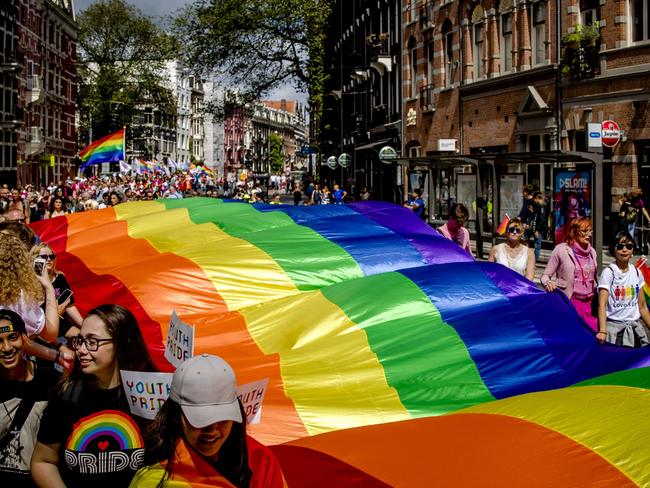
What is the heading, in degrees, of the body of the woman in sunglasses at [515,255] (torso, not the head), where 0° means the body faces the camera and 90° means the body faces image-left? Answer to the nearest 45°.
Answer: approximately 0°

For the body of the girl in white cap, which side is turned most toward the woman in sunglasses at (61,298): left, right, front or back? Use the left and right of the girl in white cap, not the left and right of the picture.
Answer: back

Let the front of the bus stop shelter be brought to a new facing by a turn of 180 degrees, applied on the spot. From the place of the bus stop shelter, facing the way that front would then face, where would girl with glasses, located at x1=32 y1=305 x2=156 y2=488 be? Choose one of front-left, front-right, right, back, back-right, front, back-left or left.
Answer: back-right

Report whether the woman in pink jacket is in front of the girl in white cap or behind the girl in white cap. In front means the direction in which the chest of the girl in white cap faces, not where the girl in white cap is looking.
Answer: behind

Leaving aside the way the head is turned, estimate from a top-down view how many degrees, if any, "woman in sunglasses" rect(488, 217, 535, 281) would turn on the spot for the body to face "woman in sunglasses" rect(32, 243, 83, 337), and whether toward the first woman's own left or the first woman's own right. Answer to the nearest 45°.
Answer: approximately 45° to the first woman's own right

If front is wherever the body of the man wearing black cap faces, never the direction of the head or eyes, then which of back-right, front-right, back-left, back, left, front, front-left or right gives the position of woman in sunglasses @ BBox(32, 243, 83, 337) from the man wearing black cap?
back

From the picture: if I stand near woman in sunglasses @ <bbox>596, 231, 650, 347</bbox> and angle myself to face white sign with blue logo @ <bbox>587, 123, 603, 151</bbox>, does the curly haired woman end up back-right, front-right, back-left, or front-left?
back-left

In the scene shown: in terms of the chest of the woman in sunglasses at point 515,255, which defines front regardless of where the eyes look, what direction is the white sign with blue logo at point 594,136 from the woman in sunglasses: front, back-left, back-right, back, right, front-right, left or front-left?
back
